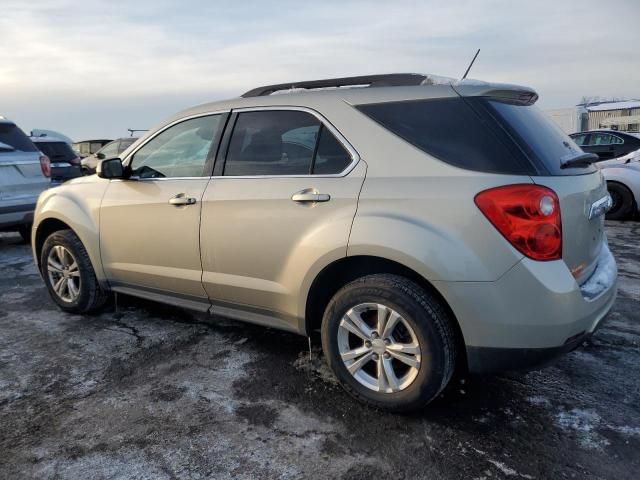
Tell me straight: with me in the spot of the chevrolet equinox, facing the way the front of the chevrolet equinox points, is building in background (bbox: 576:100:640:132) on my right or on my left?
on my right

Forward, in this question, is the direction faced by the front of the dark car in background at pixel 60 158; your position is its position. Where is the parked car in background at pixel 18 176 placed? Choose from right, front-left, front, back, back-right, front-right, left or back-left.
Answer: back-left

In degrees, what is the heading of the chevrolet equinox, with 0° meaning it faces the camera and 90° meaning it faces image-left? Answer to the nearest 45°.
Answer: approximately 135°

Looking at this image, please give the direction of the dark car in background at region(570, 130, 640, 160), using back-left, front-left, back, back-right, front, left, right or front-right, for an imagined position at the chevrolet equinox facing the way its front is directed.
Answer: right

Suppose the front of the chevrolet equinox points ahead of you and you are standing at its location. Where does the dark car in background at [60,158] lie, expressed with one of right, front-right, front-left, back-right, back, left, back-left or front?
front

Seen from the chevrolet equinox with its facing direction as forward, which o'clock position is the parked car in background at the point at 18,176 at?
The parked car in background is roughly at 12 o'clock from the chevrolet equinox.

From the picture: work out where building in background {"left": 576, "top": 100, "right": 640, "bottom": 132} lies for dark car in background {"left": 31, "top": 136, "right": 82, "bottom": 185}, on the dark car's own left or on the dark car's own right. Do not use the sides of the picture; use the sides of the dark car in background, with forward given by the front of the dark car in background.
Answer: on the dark car's own right

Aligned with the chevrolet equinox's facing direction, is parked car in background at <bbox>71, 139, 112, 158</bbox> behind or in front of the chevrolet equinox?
in front

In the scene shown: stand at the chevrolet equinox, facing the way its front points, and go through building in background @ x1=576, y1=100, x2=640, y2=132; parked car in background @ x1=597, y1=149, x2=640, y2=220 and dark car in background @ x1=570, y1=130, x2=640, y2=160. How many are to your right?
3

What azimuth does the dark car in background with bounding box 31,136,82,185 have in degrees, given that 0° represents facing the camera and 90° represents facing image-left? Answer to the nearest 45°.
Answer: approximately 135°

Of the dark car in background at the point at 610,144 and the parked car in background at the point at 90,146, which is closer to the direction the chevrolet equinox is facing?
the parked car in background

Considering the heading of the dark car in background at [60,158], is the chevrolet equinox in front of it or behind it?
behind

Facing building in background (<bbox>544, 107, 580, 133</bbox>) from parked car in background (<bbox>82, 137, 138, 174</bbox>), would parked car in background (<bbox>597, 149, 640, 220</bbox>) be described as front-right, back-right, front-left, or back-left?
front-right

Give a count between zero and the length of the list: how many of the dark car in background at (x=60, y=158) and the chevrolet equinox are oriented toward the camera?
0

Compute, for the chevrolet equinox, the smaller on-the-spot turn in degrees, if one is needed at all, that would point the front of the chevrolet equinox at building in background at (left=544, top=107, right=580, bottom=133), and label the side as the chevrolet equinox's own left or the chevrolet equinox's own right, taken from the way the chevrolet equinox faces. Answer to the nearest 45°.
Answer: approximately 90° to the chevrolet equinox's own right

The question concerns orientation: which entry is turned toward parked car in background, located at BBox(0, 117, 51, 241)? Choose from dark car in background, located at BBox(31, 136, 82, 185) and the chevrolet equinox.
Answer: the chevrolet equinox
